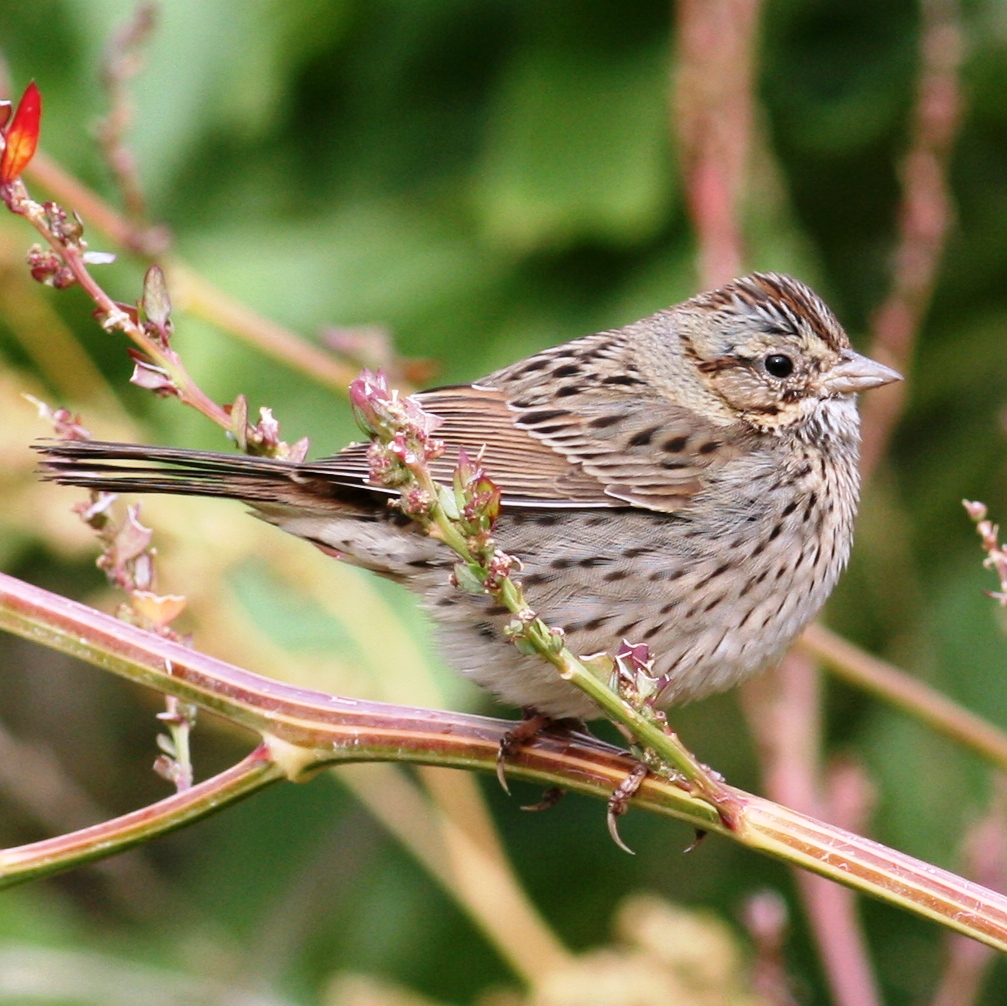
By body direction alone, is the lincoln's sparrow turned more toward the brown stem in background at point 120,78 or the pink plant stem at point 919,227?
the pink plant stem

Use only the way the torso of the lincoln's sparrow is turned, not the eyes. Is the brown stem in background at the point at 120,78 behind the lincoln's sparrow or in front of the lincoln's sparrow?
behind

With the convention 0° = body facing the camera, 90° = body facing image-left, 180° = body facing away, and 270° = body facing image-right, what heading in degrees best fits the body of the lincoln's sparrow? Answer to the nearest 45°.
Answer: approximately 270°

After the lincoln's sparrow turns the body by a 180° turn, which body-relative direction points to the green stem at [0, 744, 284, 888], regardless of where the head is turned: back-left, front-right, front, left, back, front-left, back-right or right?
front-left

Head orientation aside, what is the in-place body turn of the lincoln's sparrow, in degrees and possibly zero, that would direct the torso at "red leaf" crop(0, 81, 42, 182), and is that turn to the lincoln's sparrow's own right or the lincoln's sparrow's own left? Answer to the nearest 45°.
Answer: approximately 135° to the lincoln's sparrow's own right
